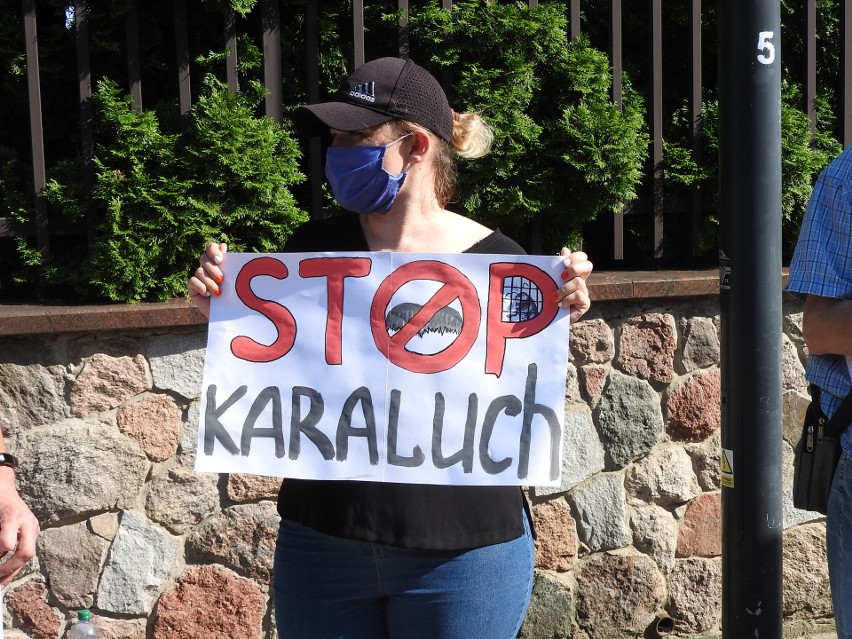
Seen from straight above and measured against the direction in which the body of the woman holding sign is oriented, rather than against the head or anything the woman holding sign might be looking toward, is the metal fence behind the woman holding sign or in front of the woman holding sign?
behind

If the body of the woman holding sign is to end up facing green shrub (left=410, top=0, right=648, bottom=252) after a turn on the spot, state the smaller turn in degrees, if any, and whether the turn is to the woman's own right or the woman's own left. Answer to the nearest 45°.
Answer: approximately 180°

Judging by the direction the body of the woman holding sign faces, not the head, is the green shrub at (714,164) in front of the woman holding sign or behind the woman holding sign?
behind

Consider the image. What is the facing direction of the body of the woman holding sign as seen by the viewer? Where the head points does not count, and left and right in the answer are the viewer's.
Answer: facing the viewer

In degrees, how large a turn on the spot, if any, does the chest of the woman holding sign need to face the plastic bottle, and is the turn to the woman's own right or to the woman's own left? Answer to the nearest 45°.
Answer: approximately 135° to the woman's own right

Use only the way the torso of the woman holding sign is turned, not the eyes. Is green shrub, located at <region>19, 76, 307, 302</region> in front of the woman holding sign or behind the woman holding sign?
behind

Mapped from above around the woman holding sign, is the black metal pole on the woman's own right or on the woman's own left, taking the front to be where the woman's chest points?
on the woman's own left
